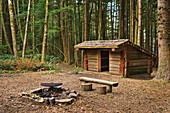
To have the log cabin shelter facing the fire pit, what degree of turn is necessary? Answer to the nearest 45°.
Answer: approximately 45° to its left

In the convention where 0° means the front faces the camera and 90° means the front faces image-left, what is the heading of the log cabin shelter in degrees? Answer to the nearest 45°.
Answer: approximately 45°
